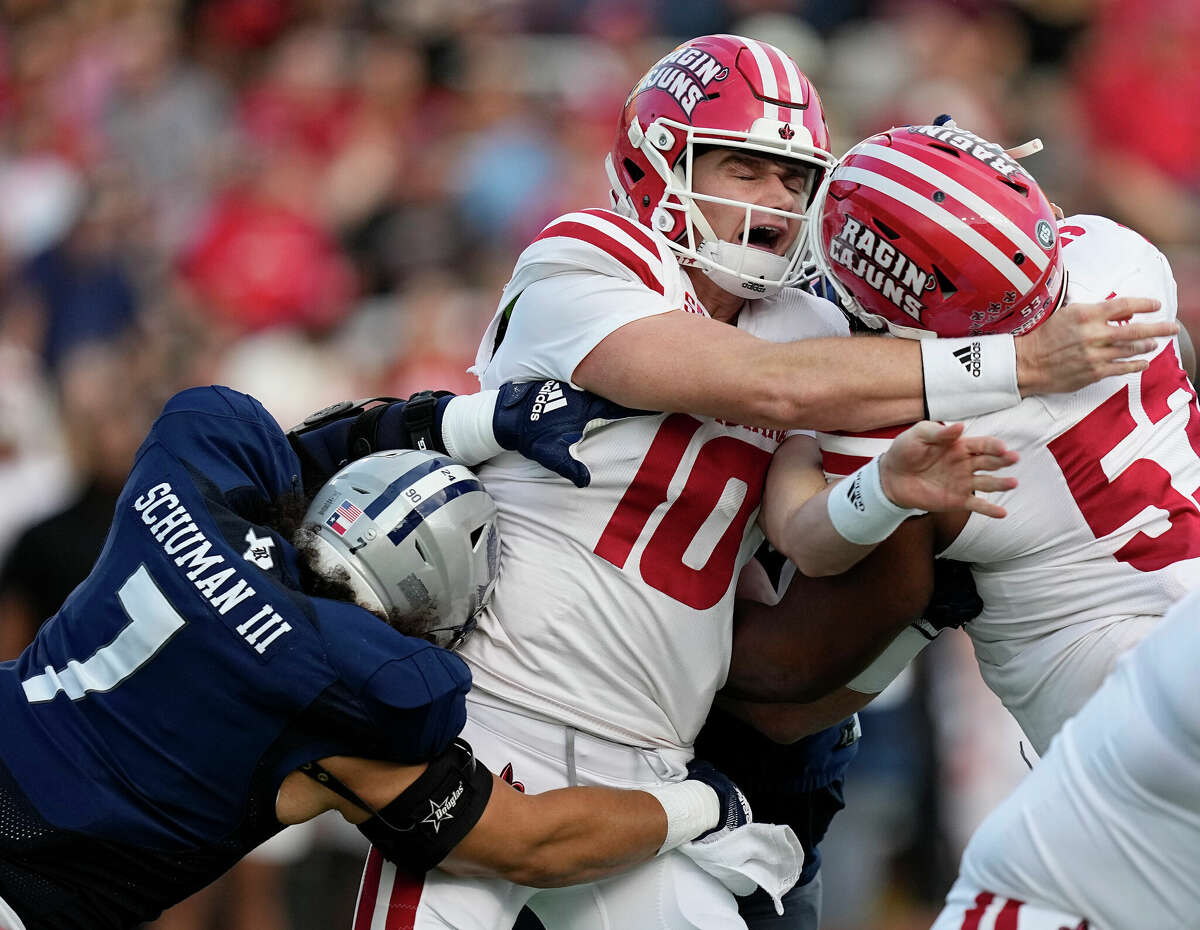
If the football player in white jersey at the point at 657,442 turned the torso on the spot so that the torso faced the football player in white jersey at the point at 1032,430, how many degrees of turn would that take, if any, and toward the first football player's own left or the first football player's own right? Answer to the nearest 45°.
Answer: approximately 45° to the first football player's own left

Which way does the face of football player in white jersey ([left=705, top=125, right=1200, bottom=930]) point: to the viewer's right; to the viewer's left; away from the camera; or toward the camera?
to the viewer's left

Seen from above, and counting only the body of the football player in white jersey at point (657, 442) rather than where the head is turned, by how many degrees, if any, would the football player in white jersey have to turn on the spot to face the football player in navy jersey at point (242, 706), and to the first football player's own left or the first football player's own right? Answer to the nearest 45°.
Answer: approximately 90° to the first football player's own right

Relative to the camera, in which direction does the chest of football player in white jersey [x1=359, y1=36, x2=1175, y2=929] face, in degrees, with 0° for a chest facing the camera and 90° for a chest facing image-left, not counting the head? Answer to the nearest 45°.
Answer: approximately 315°
